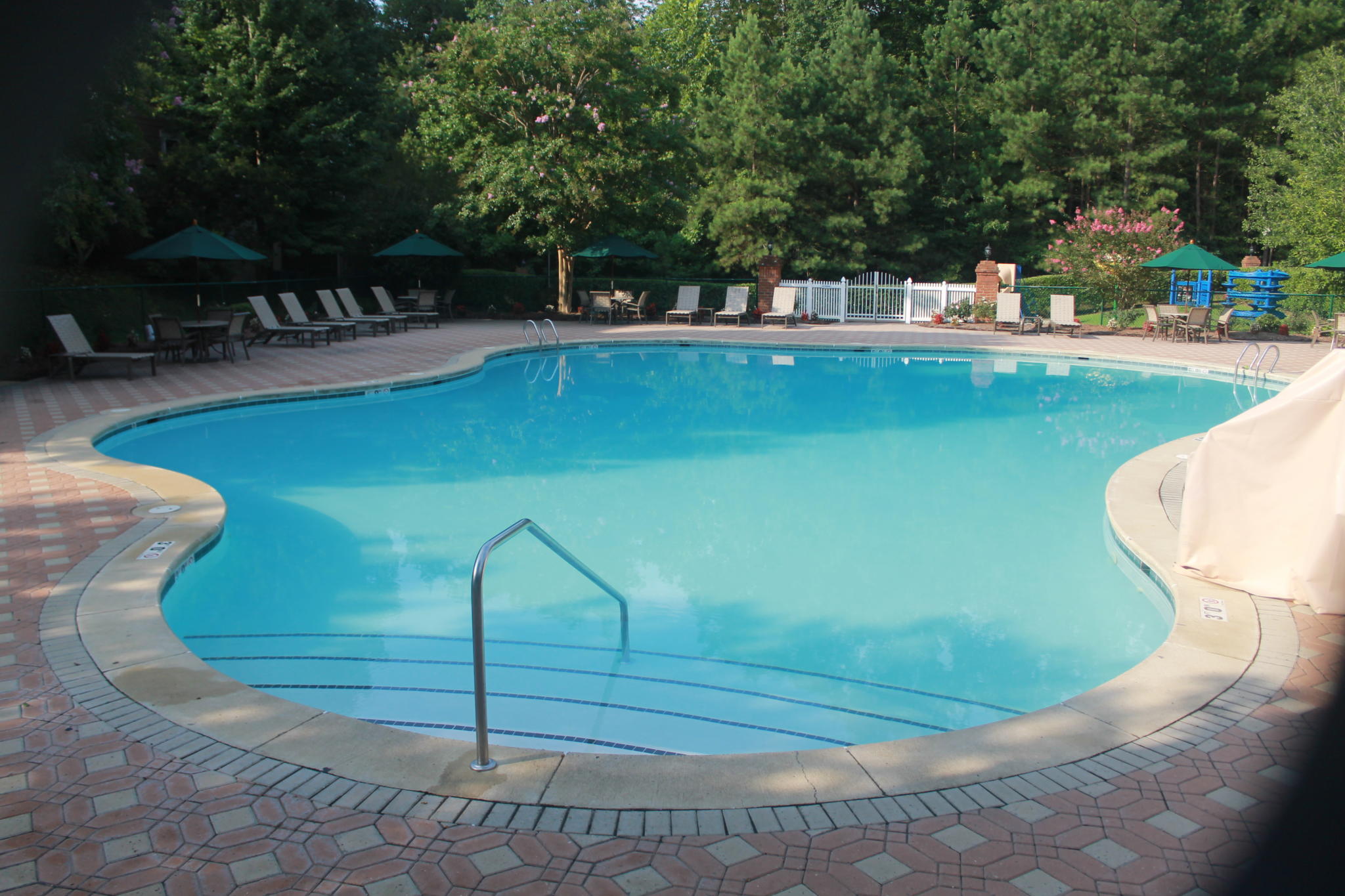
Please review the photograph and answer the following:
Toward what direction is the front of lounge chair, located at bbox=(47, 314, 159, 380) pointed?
to the viewer's right

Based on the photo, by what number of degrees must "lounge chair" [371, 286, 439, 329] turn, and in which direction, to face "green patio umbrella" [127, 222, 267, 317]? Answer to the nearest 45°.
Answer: approximately 135° to its right

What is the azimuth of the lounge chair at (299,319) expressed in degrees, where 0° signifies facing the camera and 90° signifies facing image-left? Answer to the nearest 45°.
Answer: approximately 315°

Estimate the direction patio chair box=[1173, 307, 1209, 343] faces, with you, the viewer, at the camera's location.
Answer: facing away from the viewer and to the left of the viewer

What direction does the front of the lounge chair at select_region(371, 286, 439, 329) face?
to the viewer's right
